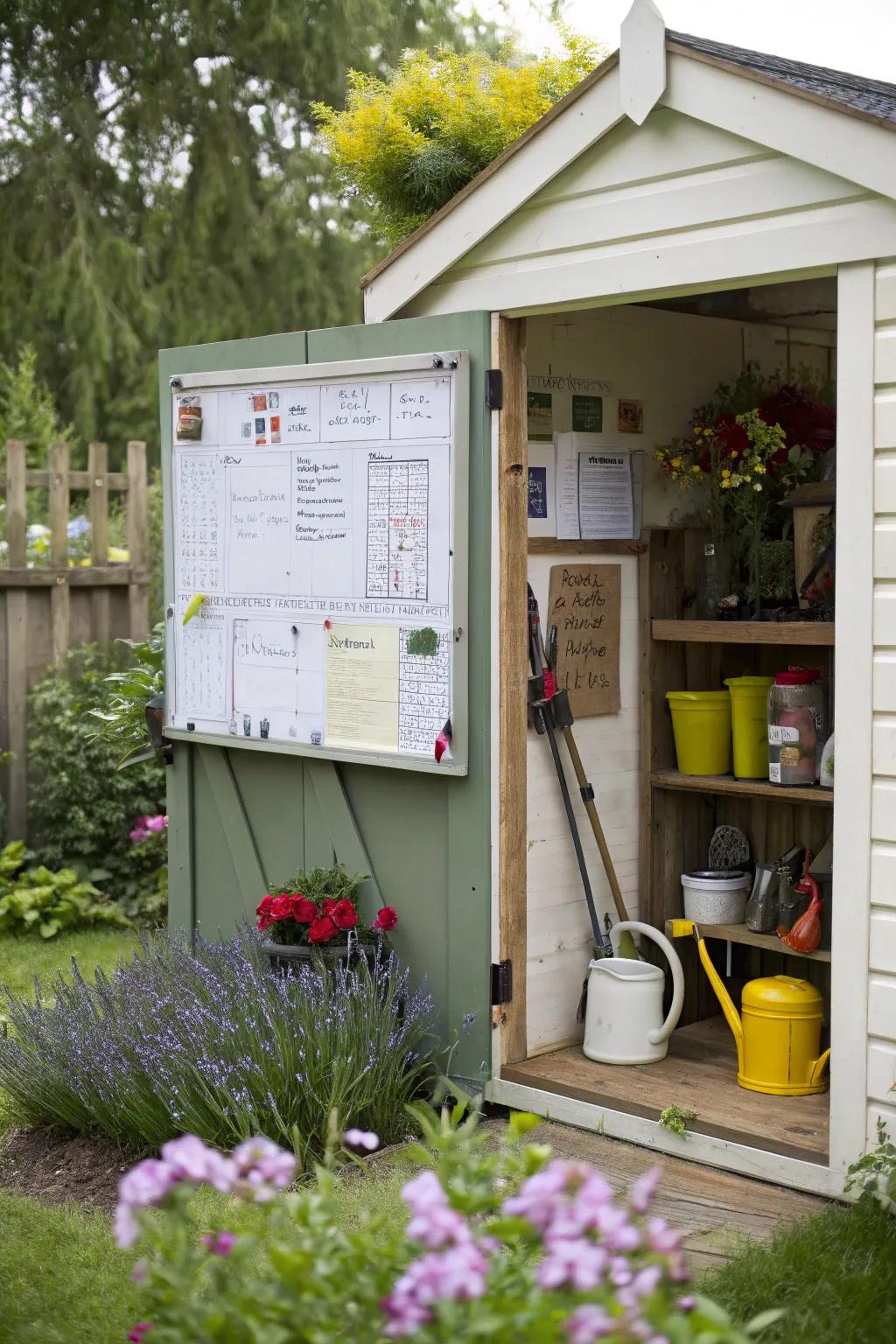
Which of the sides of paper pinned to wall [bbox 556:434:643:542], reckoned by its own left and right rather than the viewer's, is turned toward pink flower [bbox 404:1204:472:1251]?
front

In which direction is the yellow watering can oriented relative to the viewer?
to the viewer's left

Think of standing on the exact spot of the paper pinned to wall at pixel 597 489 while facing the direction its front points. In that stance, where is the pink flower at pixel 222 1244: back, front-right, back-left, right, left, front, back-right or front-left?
front

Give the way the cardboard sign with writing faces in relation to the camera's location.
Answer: facing the viewer

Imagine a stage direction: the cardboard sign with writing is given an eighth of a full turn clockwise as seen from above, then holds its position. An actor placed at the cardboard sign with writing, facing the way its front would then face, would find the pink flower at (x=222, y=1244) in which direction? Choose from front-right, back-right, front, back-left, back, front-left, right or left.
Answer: front-left

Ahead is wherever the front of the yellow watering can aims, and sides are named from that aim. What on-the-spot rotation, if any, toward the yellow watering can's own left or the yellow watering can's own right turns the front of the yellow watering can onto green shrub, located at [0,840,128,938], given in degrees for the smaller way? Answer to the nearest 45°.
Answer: approximately 45° to the yellow watering can's own right

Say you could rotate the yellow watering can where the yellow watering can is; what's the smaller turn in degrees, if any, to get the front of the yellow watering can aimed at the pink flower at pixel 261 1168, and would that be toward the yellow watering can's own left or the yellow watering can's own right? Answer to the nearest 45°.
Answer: approximately 90° to the yellow watering can's own left

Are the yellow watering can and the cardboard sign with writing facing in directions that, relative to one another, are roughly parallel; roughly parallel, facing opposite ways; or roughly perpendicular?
roughly perpendicular

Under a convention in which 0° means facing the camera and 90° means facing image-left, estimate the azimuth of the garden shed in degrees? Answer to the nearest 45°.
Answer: approximately 45°

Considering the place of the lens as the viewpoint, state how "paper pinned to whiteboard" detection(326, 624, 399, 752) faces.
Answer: facing the viewer and to the left of the viewer

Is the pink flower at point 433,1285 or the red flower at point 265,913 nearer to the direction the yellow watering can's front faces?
the red flower

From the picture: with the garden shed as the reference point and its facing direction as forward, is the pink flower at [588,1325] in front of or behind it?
in front

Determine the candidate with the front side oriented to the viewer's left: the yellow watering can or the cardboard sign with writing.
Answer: the yellow watering can

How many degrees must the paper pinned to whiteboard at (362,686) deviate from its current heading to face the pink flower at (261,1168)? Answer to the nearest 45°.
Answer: approximately 45° to its left

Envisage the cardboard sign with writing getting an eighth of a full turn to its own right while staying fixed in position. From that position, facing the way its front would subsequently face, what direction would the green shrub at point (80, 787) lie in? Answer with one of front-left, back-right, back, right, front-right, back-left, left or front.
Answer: right

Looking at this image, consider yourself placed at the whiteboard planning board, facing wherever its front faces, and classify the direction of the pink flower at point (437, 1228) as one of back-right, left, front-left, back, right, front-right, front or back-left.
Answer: front-left

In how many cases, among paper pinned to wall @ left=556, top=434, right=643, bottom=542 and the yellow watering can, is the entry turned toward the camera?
1
